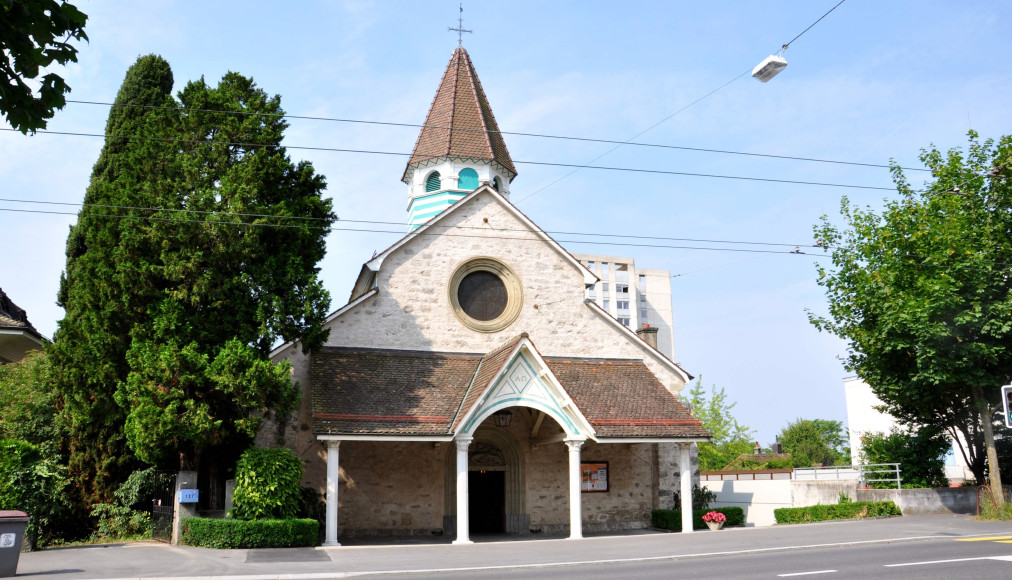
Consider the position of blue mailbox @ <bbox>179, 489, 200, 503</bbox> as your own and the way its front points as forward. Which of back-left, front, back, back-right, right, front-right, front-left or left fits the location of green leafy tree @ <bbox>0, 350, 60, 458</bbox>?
back-right

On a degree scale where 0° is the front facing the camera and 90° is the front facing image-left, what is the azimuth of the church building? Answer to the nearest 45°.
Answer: approximately 0°

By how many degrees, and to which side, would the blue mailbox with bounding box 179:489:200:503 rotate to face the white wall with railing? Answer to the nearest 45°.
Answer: approximately 90° to its left

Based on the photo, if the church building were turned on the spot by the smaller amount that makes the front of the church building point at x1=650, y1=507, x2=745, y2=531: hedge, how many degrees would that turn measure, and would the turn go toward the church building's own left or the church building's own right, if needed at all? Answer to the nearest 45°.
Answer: approximately 90° to the church building's own left

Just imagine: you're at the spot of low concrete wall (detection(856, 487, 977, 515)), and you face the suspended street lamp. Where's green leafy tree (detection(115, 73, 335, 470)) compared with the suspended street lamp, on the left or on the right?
right

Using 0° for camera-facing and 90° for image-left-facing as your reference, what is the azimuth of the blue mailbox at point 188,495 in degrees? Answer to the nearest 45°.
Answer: approximately 0°

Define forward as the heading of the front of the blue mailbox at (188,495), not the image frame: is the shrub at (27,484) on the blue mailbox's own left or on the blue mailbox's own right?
on the blue mailbox's own right

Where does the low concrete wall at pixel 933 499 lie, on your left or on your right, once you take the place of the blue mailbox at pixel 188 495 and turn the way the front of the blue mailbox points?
on your left

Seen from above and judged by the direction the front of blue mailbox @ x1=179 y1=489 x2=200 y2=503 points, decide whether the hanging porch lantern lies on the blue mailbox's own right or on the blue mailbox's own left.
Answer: on the blue mailbox's own left

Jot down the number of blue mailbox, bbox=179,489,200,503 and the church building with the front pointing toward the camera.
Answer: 2

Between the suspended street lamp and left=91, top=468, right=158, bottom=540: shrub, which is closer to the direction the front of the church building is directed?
the suspended street lamp

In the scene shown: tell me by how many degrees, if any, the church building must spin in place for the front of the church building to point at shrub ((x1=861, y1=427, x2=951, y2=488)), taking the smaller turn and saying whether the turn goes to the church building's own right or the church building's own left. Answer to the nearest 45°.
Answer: approximately 90° to the church building's own left

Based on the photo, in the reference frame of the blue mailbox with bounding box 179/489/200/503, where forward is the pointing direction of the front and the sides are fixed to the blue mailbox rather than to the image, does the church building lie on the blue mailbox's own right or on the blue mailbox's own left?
on the blue mailbox's own left

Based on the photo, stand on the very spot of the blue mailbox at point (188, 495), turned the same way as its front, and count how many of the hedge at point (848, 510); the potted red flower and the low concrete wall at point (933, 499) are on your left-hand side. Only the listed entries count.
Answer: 3
